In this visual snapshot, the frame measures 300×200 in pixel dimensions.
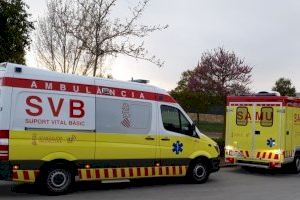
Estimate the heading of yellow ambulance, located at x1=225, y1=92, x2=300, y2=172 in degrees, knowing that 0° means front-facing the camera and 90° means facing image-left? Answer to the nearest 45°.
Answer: approximately 225°

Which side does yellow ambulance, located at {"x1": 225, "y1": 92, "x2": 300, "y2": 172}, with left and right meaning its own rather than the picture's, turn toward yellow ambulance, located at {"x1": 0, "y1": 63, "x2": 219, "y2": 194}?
back
